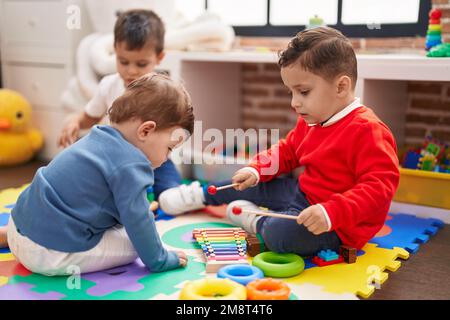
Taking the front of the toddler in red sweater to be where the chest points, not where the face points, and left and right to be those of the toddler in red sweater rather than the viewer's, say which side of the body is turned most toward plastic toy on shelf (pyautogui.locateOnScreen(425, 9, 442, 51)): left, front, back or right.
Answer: back

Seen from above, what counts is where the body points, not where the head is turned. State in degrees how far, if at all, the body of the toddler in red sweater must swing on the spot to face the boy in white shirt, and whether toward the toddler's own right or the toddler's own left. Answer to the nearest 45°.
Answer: approximately 90° to the toddler's own right

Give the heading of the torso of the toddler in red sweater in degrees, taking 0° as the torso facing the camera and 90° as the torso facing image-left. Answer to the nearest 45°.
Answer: approximately 45°

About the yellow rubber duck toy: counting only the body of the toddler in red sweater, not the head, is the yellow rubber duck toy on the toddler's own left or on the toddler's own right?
on the toddler's own right
